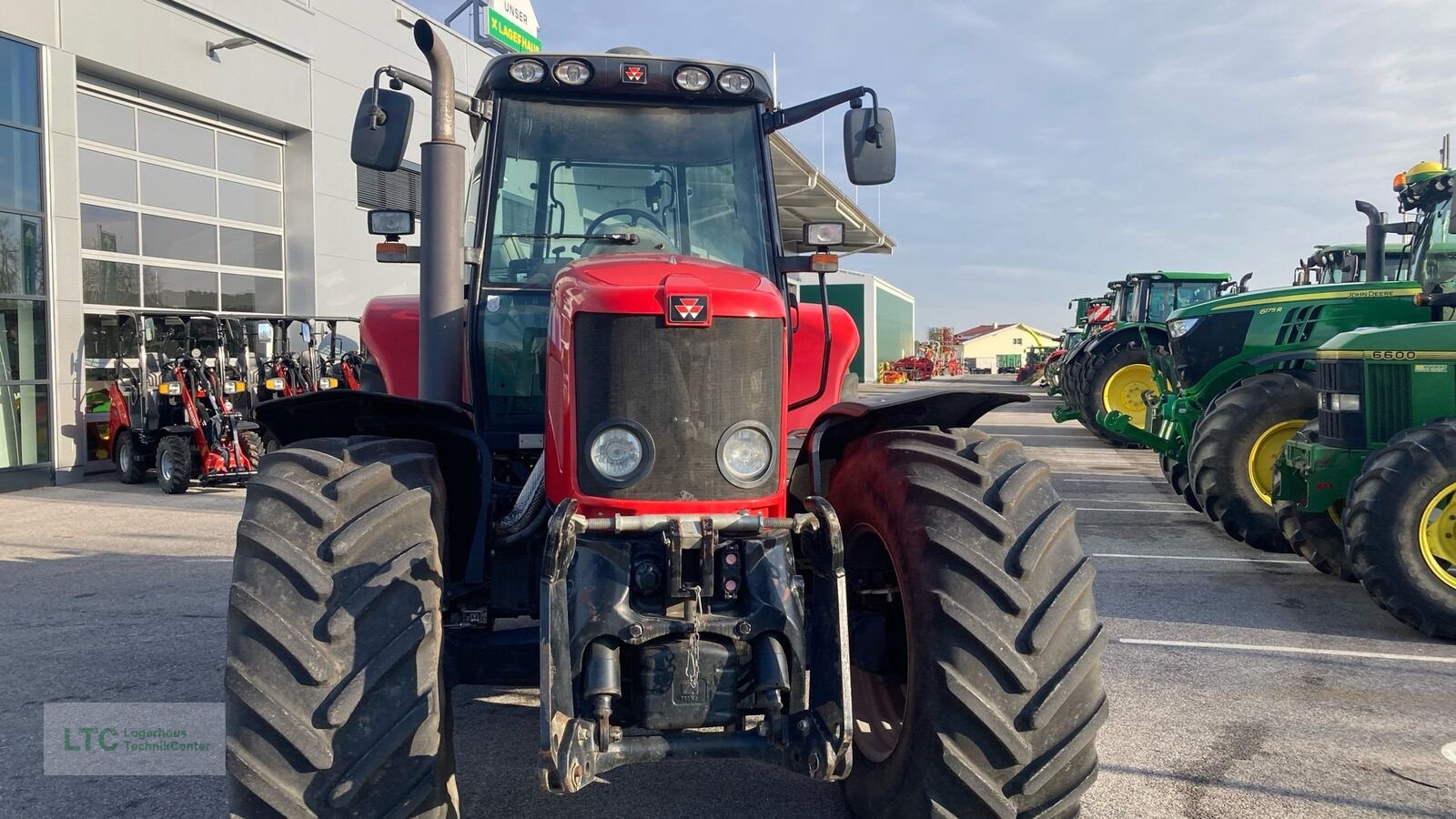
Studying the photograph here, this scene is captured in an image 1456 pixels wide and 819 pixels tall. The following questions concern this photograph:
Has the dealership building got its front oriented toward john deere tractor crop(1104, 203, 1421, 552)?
yes

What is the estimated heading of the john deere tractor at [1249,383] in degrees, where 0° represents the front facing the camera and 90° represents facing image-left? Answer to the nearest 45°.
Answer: approximately 45°

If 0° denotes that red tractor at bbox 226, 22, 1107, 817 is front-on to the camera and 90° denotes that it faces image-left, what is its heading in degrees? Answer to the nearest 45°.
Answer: approximately 0°

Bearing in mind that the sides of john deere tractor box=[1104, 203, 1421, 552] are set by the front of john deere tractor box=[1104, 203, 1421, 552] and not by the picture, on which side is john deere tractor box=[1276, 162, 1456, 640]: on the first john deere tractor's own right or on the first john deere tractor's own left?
on the first john deere tractor's own left

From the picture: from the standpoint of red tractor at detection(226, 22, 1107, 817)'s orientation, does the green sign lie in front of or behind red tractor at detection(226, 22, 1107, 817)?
behind

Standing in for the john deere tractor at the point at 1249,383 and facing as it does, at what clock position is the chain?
The chain is roughly at 11 o'clock from the john deere tractor.

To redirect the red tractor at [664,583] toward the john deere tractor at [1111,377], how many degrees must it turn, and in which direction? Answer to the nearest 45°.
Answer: approximately 135° to its left

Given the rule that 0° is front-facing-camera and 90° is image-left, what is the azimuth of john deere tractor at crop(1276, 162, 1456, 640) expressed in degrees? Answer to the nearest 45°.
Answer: approximately 45°

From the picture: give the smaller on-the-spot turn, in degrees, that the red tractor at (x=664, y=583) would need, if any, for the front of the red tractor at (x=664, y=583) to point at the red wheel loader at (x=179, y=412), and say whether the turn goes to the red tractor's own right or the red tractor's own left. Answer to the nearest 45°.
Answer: approximately 135° to the red tractor's own right

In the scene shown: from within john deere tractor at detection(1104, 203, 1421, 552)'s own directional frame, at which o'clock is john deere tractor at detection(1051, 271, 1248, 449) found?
john deere tractor at detection(1051, 271, 1248, 449) is roughly at 4 o'clock from john deere tractor at detection(1104, 203, 1421, 552).

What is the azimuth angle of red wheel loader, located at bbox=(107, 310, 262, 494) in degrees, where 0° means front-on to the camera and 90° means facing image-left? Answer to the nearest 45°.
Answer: approximately 315°
